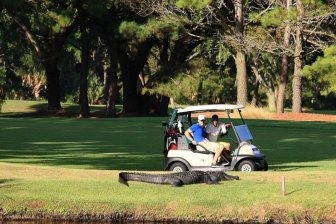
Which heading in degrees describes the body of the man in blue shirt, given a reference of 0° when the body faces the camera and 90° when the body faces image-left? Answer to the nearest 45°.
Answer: approximately 315°

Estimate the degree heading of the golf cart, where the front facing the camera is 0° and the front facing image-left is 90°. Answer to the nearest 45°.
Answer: approximately 270°

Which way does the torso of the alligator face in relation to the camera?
to the viewer's right

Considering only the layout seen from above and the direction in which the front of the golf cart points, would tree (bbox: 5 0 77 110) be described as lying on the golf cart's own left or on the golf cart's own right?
on the golf cart's own left

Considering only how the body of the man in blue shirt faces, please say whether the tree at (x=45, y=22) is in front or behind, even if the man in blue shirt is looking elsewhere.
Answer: behind
